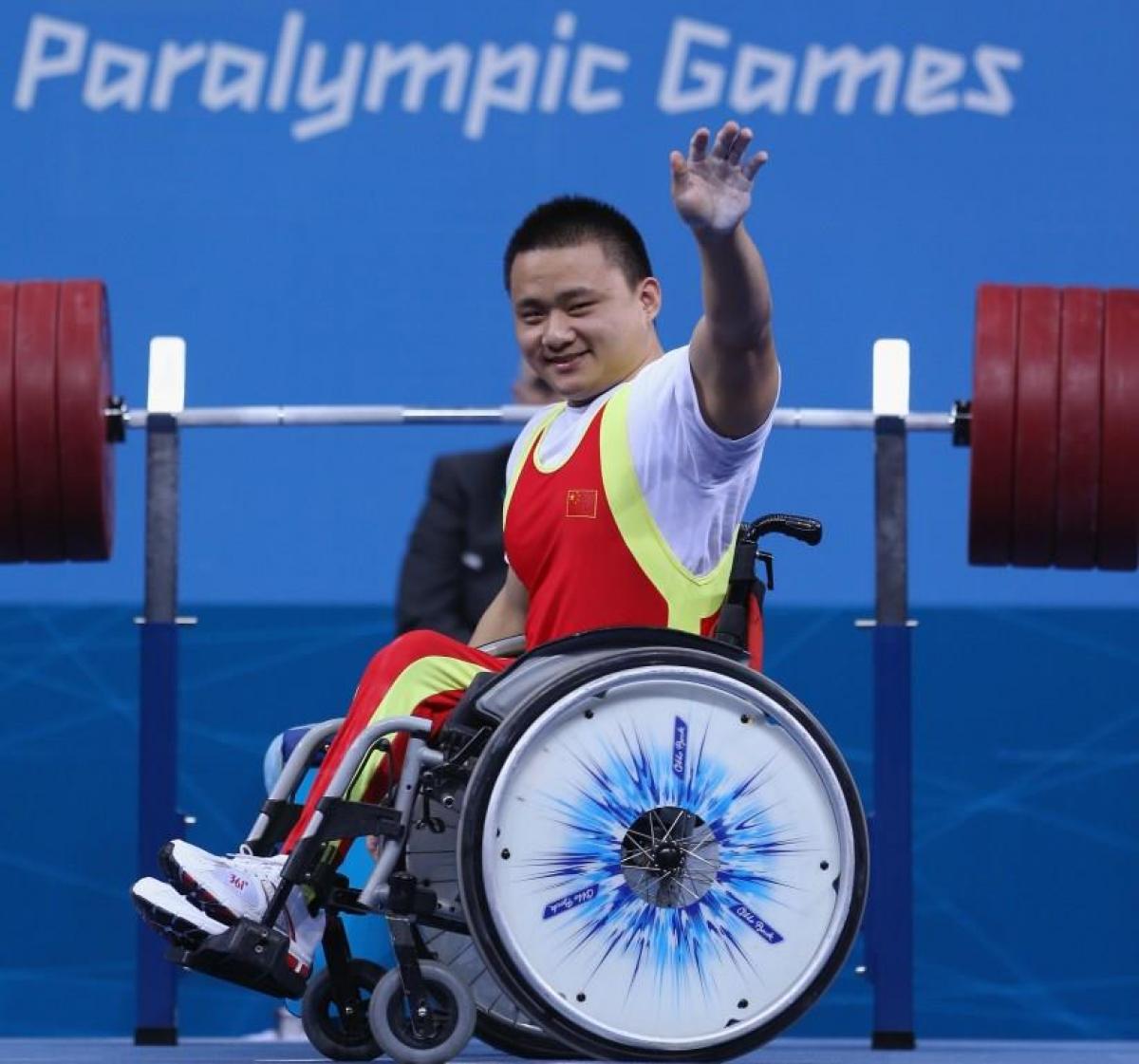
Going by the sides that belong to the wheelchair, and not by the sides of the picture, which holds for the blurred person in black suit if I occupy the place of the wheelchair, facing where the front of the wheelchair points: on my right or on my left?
on my right

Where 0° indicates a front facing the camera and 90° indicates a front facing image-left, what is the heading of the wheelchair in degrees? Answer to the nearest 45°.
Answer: approximately 90°
